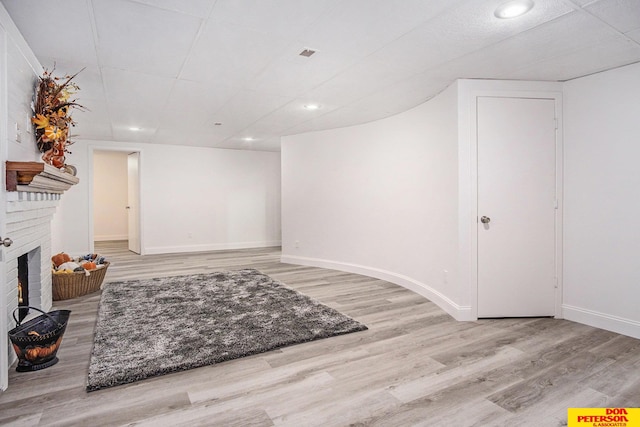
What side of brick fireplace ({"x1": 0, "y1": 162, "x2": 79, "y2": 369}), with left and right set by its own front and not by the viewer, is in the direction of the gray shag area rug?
front

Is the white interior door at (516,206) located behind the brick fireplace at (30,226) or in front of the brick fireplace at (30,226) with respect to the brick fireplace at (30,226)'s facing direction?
in front

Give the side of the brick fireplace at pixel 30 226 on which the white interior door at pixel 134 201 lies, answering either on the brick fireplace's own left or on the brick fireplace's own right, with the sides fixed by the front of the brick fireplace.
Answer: on the brick fireplace's own left

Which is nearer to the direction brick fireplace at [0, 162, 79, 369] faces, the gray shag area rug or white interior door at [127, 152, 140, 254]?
the gray shag area rug

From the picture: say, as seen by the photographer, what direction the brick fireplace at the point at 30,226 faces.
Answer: facing to the right of the viewer
